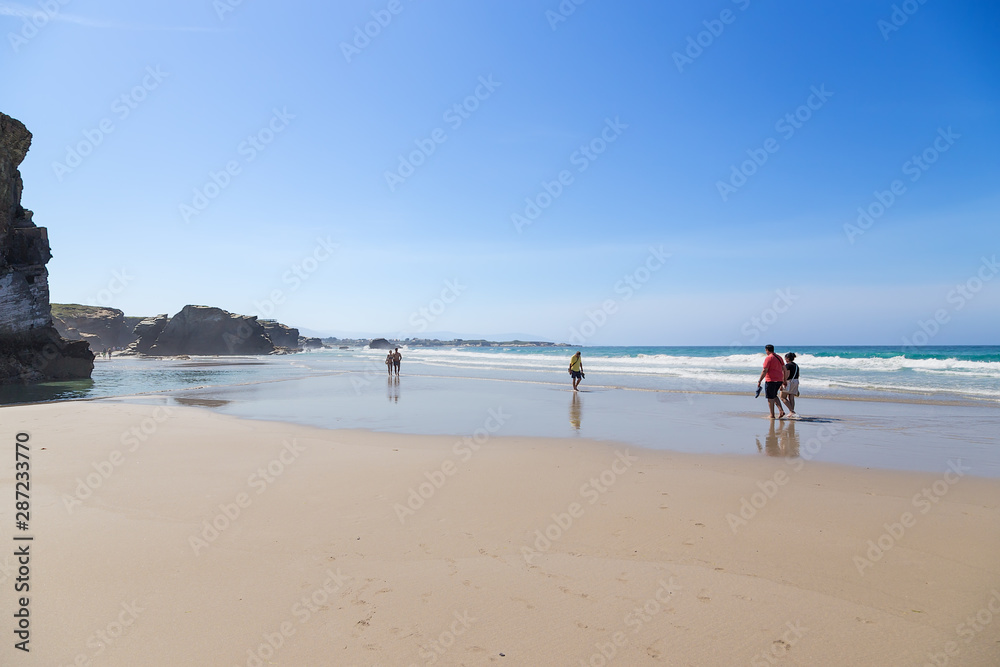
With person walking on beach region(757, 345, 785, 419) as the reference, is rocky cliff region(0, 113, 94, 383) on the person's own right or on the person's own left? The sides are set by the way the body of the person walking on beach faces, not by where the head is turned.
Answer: on the person's own left

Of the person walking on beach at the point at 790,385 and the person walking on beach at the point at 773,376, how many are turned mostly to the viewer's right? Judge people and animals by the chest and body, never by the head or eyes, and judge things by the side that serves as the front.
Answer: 0

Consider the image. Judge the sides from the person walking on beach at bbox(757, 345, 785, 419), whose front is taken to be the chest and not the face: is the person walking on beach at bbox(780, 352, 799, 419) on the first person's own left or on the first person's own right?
on the first person's own right

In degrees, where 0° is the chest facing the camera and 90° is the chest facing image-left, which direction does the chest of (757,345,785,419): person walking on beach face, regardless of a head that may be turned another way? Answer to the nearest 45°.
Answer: approximately 135°

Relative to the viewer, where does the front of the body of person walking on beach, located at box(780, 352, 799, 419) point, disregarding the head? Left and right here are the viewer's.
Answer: facing away from the viewer and to the left of the viewer

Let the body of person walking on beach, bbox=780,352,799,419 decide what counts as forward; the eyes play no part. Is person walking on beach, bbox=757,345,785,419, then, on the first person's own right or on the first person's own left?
on the first person's own left
